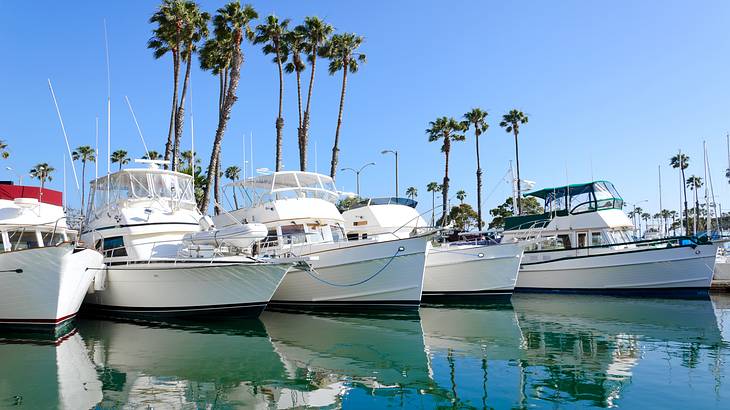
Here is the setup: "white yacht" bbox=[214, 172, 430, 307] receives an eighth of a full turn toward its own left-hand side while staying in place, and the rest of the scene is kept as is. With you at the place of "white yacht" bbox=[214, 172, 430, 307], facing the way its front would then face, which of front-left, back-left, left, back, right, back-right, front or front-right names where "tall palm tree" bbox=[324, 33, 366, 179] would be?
left

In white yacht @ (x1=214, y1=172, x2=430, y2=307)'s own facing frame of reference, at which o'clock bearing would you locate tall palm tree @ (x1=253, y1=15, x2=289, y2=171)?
The tall palm tree is roughly at 7 o'clock from the white yacht.

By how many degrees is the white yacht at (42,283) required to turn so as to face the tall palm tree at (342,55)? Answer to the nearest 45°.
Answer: approximately 90° to its left

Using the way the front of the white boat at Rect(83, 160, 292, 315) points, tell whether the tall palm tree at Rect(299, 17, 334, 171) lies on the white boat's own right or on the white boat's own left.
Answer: on the white boat's own left

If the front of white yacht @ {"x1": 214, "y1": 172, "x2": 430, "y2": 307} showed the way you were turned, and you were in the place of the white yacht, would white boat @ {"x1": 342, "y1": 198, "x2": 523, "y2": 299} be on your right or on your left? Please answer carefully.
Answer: on your left

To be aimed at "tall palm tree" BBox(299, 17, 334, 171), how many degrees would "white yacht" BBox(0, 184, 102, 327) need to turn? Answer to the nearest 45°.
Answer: approximately 90° to its left

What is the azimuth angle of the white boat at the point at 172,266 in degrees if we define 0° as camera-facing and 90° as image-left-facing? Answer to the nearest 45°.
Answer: approximately 315°

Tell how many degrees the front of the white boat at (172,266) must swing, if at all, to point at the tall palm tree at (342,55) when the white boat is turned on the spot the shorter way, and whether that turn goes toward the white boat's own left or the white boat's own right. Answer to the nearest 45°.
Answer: approximately 90° to the white boat's own left

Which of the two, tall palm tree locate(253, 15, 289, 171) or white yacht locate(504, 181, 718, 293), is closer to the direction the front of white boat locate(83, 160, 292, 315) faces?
the white yacht

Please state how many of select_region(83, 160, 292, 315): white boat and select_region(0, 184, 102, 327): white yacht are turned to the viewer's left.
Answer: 0

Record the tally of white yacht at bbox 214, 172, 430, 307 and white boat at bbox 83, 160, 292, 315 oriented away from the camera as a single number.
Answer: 0

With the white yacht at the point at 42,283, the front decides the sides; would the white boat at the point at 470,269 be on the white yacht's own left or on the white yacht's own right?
on the white yacht's own left

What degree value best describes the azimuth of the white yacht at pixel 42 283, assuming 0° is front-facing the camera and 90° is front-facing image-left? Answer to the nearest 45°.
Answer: approximately 315°

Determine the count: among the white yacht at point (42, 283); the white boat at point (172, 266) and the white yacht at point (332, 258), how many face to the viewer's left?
0
